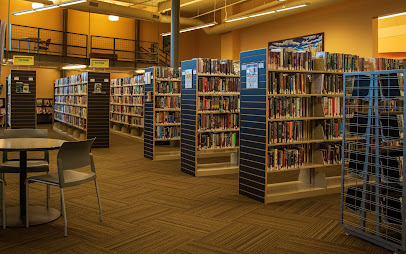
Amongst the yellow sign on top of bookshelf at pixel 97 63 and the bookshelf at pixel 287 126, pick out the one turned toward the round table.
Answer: the yellow sign on top of bookshelf

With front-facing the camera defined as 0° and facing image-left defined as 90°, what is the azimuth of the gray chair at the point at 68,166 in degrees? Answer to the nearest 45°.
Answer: approximately 135°

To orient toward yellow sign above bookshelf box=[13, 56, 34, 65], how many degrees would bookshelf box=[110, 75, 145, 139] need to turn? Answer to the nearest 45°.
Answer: approximately 45° to its right

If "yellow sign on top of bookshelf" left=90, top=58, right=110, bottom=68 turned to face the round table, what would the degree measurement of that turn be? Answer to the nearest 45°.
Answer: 0° — it already faces it

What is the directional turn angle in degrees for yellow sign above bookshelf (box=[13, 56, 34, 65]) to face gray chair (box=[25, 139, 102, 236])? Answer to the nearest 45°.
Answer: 0° — it already faces it
